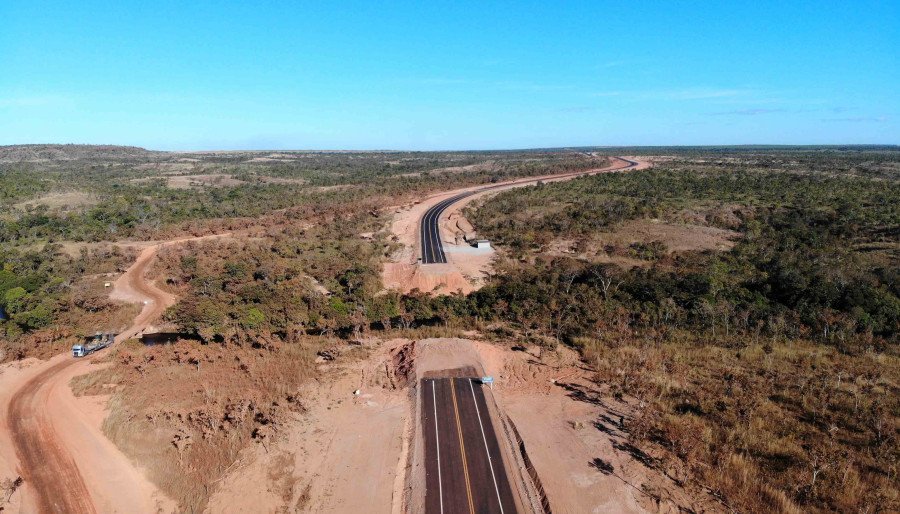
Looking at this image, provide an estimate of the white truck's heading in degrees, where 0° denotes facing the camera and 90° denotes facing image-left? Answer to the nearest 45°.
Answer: approximately 45°
